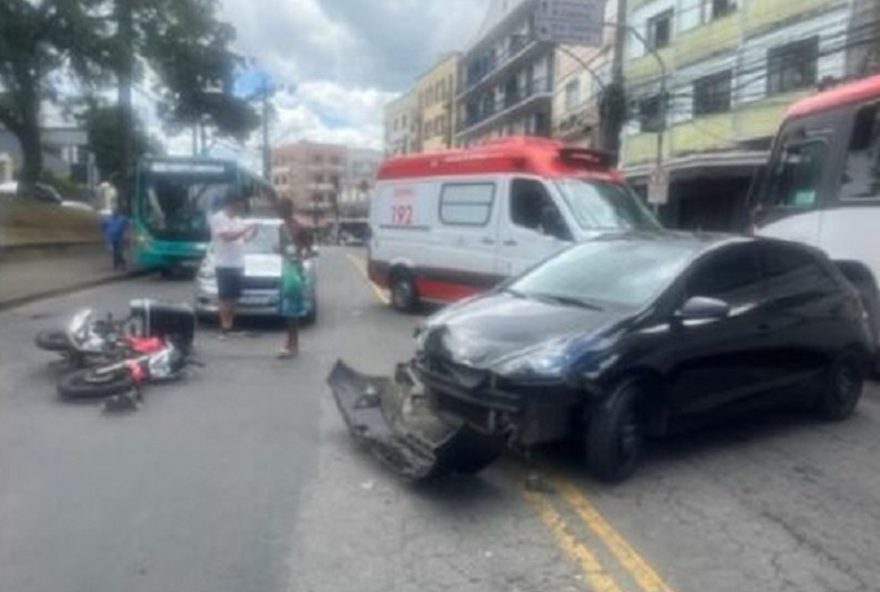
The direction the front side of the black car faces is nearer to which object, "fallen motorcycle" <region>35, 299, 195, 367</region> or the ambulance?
the fallen motorcycle

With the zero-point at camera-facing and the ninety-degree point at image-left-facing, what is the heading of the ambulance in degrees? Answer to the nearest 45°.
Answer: approximately 315°

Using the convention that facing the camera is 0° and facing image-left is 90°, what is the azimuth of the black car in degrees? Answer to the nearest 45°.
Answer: approximately 45°

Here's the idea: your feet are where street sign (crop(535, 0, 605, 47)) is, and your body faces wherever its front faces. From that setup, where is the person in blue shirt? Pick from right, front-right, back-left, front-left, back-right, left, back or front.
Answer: right

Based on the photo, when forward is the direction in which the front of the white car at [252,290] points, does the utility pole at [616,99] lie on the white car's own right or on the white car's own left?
on the white car's own left

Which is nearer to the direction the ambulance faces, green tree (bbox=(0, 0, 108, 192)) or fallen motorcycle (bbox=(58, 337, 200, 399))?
the fallen motorcycle

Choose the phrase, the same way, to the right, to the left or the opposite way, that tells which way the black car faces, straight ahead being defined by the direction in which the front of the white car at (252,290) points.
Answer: to the right

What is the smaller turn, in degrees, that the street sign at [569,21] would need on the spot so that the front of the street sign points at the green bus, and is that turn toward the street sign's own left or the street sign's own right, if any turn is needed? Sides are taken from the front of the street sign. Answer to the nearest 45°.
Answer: approximately 90° to the street sign's own right

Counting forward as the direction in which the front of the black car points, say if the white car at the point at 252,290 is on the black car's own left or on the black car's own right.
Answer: on the black car's own right

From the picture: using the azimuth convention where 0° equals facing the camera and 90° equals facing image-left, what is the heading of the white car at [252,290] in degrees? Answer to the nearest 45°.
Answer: approximately 0°

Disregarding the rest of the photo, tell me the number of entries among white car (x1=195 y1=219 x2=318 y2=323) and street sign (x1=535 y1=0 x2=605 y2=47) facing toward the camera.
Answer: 2

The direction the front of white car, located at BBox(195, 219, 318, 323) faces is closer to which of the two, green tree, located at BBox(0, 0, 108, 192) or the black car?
the black car

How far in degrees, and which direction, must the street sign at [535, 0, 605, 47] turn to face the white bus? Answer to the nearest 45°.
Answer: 0° — it already faces it
